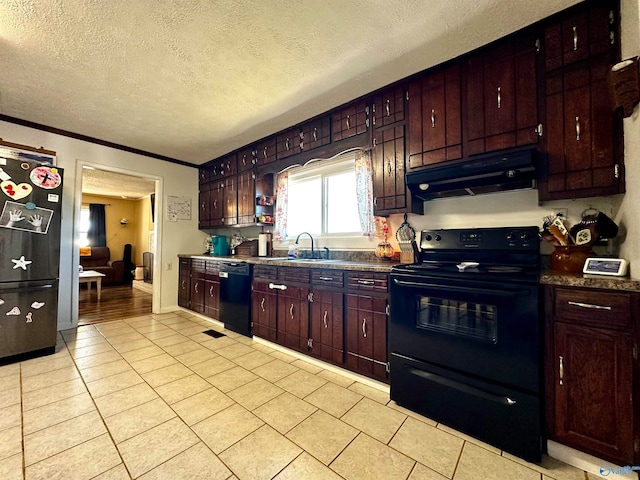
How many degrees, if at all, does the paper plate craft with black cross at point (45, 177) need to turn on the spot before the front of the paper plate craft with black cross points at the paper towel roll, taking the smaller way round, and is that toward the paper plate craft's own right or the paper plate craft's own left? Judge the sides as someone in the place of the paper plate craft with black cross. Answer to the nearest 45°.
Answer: approximately 90° to the paper plate craft's own left

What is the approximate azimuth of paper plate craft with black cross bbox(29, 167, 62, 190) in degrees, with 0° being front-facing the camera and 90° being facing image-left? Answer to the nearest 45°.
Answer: approximately 0°

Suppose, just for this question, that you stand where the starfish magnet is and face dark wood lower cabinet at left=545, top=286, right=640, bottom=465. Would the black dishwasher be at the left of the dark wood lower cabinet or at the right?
left

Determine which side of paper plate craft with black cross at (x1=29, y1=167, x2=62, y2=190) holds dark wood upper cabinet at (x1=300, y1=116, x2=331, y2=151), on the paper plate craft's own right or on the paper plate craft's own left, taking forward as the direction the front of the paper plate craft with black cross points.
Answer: on the paper plate craft's own left

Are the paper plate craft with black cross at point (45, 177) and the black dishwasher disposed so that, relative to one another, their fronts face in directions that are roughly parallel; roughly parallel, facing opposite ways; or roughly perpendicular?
roughly perpendicular

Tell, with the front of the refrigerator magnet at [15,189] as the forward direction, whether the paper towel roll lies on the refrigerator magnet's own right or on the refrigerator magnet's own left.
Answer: on the refrigerator magnet's own left

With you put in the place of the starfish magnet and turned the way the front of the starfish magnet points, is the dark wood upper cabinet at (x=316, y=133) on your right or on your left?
on your left

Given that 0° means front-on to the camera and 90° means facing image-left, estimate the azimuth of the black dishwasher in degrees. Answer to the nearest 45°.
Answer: approximately 45°
